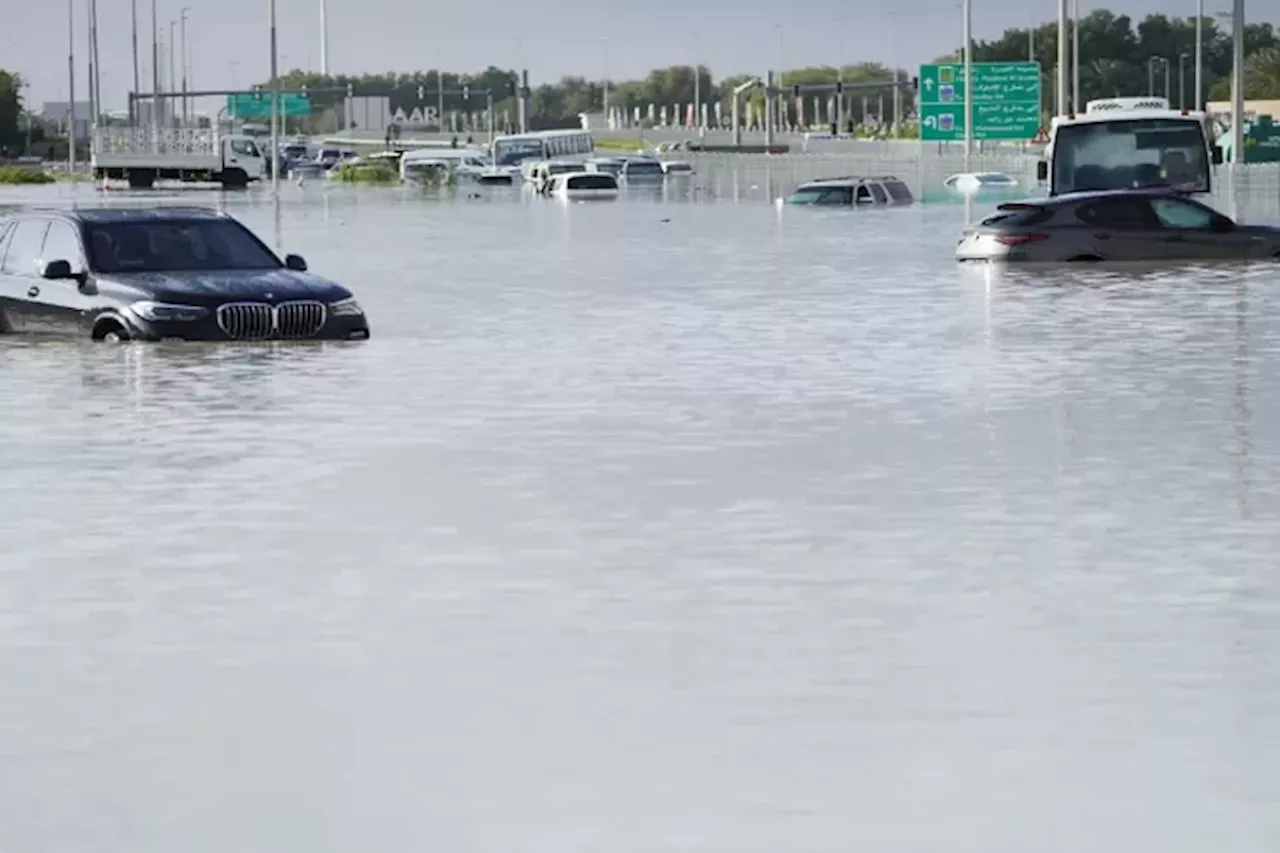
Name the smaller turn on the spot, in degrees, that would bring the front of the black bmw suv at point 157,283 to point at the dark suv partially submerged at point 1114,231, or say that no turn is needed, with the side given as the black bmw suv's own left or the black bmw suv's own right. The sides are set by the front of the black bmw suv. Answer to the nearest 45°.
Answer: approximately 90° to the black bmw suv's own left

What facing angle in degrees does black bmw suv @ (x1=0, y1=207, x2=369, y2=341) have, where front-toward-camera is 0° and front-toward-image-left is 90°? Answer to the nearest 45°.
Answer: approximately 315°
